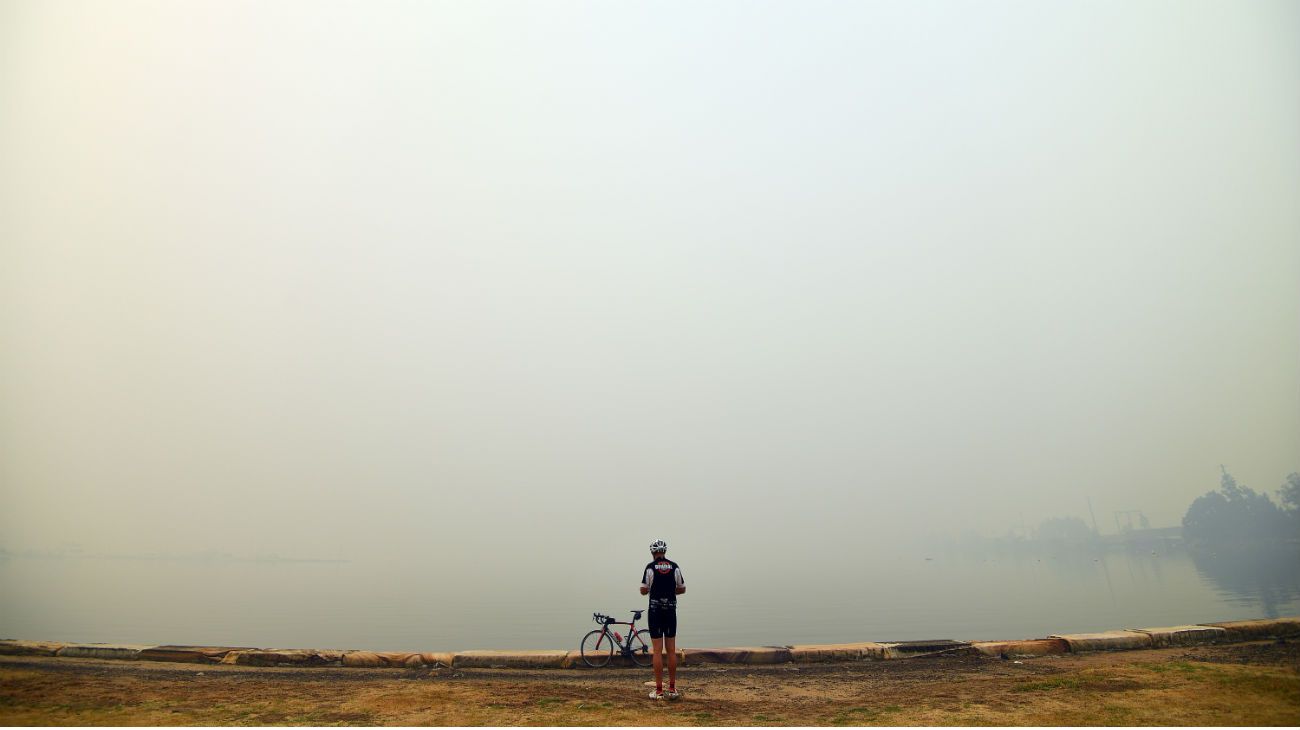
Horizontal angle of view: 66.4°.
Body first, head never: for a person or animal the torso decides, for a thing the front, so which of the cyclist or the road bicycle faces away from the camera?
the cyclist

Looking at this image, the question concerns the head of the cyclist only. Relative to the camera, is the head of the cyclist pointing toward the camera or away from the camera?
away from the camera

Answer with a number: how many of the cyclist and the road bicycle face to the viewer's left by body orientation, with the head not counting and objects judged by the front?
1

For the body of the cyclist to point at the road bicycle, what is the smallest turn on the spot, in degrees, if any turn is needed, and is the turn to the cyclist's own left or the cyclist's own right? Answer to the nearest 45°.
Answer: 0° — they already face it

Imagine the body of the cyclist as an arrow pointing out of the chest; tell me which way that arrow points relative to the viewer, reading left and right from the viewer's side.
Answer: facing away from the viewer

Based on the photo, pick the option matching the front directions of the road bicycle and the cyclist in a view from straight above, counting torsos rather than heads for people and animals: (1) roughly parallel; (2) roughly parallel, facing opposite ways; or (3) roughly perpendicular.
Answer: roughly perpendicular

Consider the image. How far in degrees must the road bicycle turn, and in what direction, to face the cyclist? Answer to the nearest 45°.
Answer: approximately 90° to its left

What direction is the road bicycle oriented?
to the viewer's left
